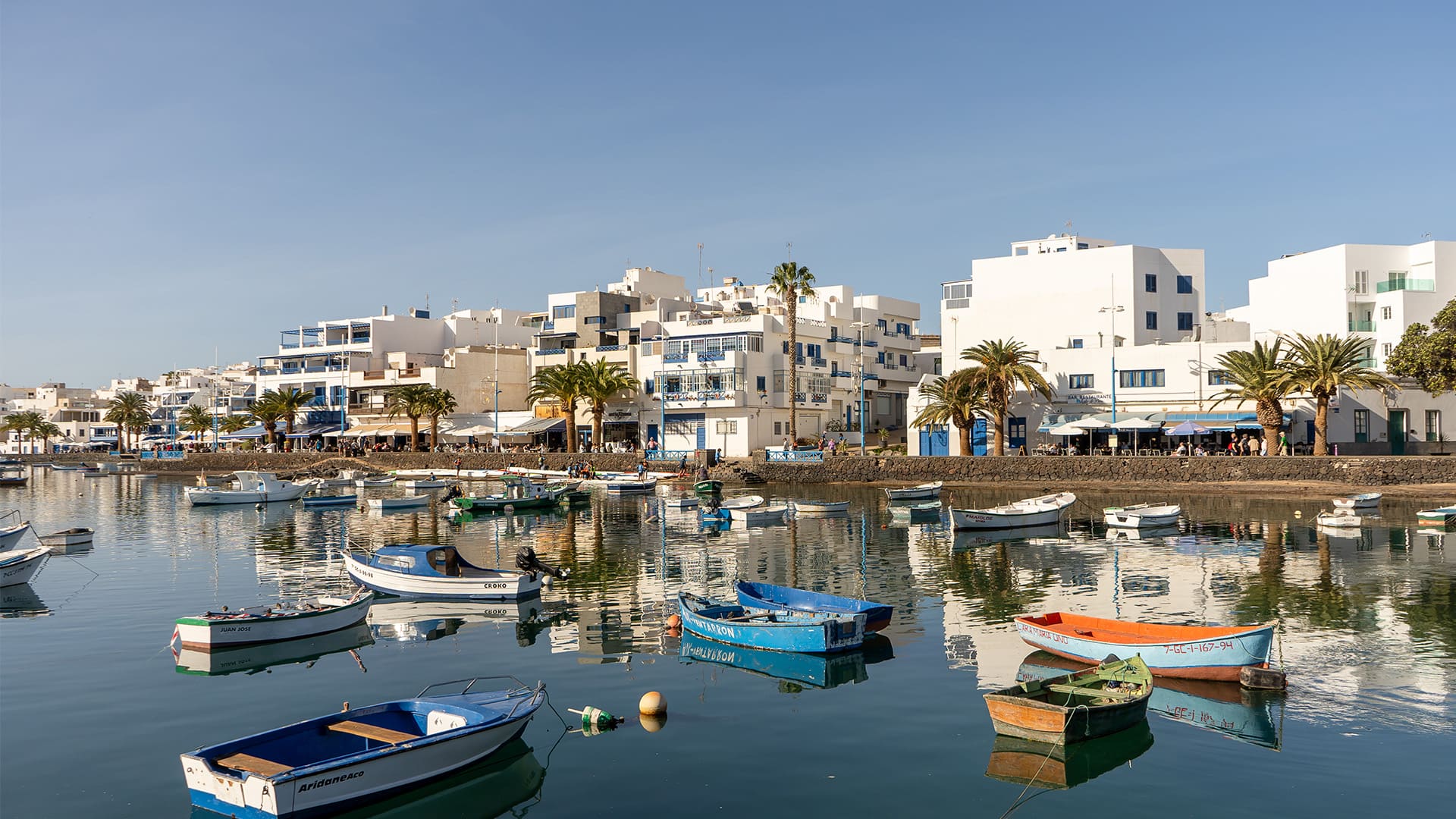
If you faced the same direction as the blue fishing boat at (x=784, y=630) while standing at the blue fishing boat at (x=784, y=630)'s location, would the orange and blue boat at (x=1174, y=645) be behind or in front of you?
behind

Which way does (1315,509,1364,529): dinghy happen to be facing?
to the viewer's right

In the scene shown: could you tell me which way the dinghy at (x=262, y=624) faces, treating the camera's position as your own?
facing away from the viewer and to the right of the viewer

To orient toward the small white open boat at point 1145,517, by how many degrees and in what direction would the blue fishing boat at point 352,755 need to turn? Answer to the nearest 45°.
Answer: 0° — it already faces it

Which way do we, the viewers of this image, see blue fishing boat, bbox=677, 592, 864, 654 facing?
facing away from the viewer and to the left of the viewer

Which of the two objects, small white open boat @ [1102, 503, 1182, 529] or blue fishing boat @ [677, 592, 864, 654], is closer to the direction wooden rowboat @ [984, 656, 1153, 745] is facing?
the small white open boat

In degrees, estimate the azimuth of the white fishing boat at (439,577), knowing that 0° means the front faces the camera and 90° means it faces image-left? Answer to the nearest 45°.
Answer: approximately 135°

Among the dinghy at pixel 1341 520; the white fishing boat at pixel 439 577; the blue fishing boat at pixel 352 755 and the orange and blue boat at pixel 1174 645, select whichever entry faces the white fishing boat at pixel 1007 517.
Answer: the blue fishing boat

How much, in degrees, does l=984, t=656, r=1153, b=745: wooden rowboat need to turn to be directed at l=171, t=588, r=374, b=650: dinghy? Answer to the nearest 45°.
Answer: approximately 135° to its left

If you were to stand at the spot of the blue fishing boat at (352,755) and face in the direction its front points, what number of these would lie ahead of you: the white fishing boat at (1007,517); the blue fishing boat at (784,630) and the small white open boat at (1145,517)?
3

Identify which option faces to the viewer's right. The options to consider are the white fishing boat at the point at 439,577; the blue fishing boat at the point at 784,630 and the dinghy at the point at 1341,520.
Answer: the dinghy

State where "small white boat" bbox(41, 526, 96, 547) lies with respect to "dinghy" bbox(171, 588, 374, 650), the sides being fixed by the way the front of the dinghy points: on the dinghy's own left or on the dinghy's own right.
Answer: on the dinghy's own left
